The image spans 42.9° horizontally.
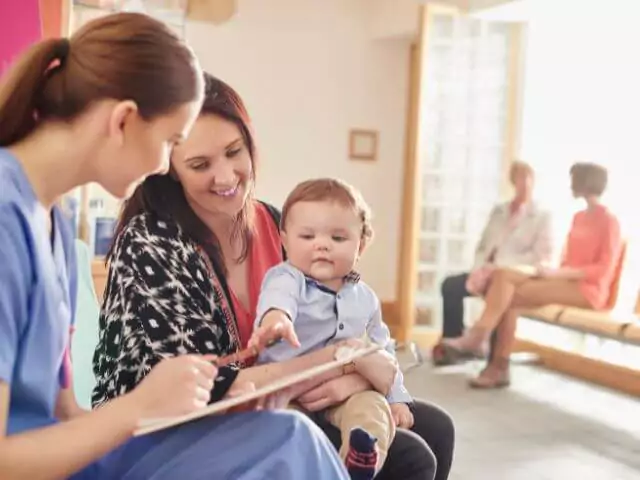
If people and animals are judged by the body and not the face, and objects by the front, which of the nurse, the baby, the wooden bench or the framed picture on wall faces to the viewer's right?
the nurse

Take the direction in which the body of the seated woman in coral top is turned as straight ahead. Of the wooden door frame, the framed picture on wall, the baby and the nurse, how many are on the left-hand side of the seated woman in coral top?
2

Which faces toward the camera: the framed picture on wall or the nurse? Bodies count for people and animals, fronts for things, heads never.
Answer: the framed picture on wall

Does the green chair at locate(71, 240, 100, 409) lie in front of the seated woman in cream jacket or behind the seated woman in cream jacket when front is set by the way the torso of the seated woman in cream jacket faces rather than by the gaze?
in front

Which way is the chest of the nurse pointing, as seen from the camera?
to the viewer's right

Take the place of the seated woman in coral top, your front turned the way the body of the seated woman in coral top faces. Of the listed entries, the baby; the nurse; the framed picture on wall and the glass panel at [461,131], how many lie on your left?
2

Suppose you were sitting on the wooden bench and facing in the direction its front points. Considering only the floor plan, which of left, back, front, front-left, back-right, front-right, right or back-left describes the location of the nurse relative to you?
front-left

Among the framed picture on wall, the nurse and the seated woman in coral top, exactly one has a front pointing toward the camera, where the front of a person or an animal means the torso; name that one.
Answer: the framed picture on wall

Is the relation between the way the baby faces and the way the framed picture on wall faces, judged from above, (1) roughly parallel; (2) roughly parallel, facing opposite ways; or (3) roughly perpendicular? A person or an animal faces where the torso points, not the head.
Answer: roughly parallel

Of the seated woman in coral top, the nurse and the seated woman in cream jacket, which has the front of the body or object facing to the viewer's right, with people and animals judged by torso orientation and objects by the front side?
the nurse

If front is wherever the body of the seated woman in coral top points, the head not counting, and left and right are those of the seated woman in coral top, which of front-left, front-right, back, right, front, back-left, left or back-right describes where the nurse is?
left

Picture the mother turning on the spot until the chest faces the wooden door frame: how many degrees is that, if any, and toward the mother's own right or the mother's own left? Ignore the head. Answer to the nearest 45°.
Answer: approximately 135° to the mother's own left

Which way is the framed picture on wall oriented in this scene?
toward the camera

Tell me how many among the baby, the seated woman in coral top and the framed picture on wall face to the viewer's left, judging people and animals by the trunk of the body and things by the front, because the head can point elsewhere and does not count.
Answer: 1

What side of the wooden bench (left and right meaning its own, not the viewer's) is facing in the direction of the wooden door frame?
right
